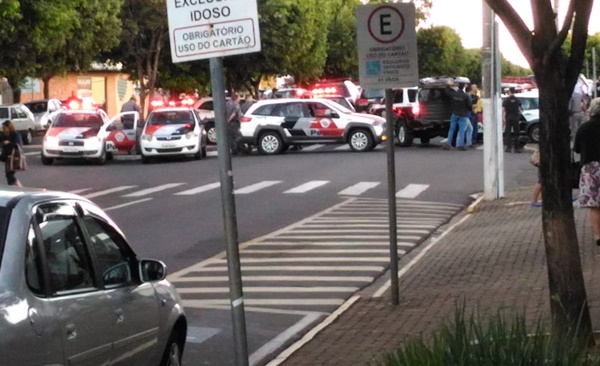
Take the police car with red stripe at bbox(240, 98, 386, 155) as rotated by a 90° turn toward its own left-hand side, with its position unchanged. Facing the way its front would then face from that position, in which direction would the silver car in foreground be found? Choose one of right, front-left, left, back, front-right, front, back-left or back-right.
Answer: back

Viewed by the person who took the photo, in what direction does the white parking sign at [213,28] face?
facing the viewer

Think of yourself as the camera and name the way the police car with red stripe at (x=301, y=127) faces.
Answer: facing to the right of the viewer

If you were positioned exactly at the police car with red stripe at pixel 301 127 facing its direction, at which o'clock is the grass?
The grass is roughly at 3 o'clock from the police car with red stripe.

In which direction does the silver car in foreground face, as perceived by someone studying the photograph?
facing away from the viewer and to the right of the viewer

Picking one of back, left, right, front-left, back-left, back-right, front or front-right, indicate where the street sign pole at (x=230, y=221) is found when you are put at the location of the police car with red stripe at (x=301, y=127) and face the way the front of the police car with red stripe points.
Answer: right

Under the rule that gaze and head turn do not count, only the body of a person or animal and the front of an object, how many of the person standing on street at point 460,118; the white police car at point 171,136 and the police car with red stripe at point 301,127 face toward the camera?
1

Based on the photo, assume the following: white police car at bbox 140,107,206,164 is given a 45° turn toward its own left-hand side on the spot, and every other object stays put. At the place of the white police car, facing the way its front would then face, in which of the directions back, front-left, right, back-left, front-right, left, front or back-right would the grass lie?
front-right

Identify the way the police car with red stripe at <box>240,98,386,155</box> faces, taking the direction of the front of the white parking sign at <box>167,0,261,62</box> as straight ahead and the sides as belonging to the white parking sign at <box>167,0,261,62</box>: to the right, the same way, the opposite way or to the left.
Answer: to the left

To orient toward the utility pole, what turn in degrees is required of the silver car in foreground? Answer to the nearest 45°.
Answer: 0° — it already faces it

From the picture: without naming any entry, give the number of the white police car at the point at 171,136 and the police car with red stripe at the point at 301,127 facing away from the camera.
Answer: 0

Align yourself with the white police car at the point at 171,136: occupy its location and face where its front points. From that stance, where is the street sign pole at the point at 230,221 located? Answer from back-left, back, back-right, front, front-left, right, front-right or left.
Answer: front
